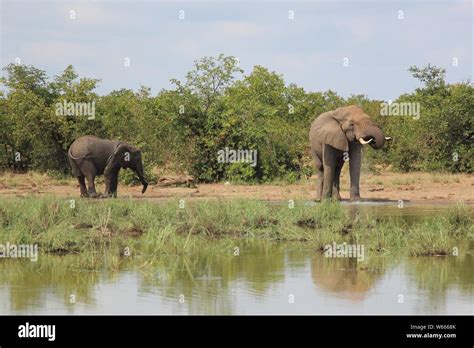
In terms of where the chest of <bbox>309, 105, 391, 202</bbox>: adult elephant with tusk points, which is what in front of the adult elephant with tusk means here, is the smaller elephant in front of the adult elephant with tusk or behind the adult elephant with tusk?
behind

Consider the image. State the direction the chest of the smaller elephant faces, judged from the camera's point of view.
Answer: to the viewer's right

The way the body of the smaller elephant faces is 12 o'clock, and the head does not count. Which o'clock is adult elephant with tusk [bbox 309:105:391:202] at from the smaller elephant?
The adult elephant with tusk is roughly at 1 o'clock from the smaller elephant.

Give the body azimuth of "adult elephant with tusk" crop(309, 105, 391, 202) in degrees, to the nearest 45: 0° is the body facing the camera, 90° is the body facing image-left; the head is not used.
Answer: approximately 315°
